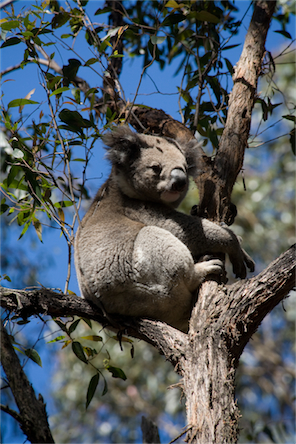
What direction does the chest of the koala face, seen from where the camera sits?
to the viewer's right
